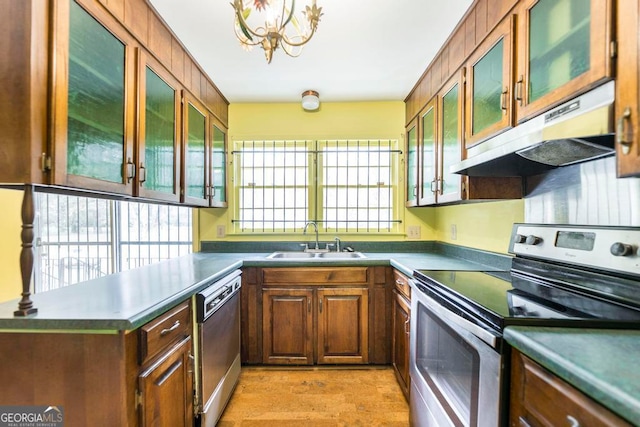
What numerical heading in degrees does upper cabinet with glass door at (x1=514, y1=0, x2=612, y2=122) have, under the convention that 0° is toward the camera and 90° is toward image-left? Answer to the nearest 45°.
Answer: approximately 45°

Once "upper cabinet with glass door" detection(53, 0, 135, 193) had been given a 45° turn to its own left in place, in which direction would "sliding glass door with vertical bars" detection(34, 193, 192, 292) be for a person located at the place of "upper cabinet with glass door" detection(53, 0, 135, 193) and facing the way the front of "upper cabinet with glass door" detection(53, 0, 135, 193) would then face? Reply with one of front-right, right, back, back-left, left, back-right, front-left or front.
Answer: left

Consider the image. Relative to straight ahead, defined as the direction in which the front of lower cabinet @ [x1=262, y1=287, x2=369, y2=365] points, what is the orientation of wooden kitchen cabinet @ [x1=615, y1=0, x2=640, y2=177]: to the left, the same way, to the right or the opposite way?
to the right

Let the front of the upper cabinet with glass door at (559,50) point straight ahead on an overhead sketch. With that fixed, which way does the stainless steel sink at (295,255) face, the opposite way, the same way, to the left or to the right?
to the left

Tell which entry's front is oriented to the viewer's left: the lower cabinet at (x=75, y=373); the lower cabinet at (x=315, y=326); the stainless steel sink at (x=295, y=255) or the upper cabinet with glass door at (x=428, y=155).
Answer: the upper cabinet with glass door

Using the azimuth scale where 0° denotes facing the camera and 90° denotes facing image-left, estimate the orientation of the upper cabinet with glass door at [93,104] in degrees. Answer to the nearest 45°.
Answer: approximately 315°
